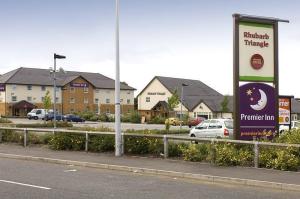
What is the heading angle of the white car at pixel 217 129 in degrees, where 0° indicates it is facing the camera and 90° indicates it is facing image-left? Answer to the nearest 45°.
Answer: approximately 135°

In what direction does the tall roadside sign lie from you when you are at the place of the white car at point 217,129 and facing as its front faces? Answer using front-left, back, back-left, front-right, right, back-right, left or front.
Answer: back-left

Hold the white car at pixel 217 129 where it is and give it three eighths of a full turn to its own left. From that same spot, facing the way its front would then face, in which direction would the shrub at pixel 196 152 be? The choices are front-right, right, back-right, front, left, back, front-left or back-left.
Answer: front

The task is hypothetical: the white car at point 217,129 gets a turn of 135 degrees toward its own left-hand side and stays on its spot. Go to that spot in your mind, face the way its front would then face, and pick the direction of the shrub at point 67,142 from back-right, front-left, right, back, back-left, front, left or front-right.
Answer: front-right

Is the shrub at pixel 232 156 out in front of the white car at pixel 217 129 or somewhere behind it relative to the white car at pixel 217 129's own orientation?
behind

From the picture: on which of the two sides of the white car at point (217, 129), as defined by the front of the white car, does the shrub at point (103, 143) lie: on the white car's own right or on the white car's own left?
on the white car's own left

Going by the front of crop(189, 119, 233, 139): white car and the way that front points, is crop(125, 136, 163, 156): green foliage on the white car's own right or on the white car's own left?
on the white car's own left
